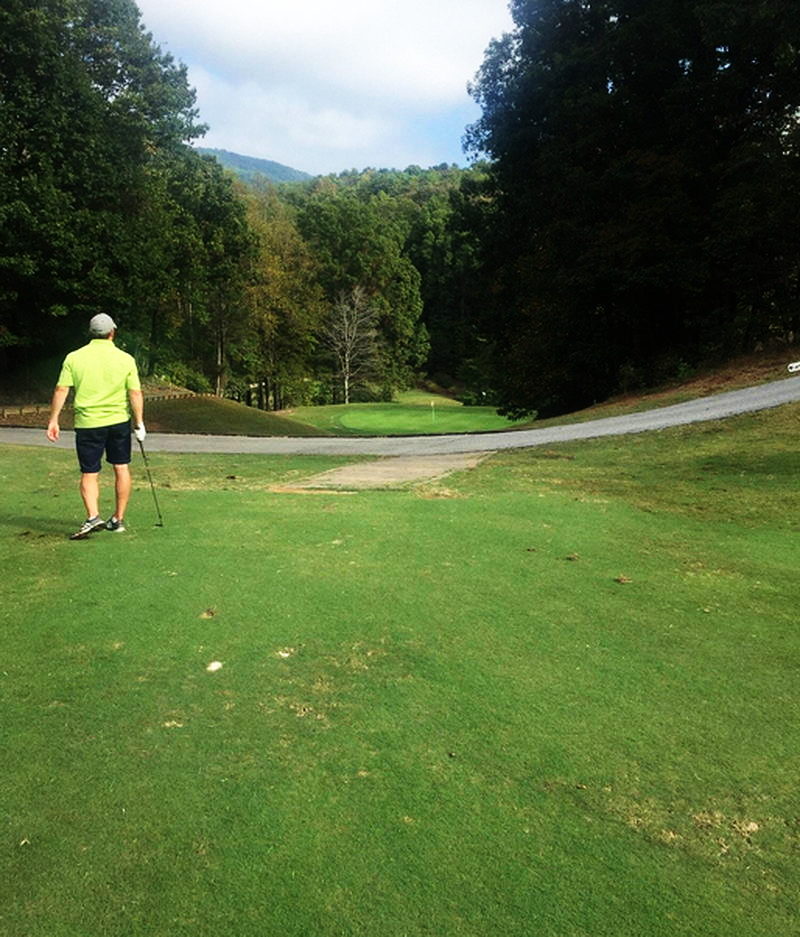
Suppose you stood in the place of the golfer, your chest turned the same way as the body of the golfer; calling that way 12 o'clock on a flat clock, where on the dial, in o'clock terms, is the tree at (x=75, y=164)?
The tree is roughly at 12 o'clock from the golfer.

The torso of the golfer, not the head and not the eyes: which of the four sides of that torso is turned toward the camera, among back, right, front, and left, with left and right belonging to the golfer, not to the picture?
back
